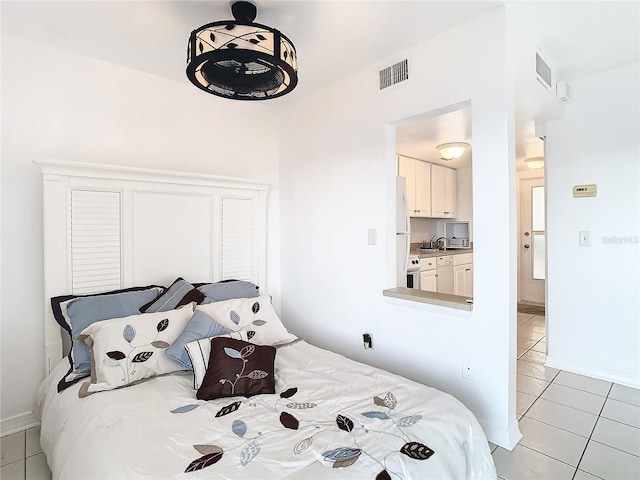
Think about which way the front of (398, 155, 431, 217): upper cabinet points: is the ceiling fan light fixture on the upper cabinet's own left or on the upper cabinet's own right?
on the upper cabinet's own right

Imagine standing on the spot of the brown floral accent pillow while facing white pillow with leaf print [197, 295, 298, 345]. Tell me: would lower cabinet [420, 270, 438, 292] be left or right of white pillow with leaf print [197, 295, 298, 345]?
right

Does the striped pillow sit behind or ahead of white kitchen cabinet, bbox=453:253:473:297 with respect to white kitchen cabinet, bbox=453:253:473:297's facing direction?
ahead

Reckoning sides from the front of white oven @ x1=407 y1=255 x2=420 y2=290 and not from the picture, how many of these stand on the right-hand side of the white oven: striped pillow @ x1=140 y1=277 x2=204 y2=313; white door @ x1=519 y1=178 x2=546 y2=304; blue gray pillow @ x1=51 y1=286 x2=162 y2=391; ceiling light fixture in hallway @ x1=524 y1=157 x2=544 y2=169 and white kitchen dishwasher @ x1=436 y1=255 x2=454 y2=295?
2

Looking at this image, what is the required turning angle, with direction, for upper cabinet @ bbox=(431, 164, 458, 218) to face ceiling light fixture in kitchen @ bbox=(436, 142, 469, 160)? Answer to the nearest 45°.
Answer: approximately 45° to its right

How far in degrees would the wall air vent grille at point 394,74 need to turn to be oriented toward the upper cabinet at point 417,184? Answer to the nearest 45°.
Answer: approximately 135° to its right

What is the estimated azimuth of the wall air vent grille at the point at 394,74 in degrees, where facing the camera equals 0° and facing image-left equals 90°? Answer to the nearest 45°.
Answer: approximately 45°

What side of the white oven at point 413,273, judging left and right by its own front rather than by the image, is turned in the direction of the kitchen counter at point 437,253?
left

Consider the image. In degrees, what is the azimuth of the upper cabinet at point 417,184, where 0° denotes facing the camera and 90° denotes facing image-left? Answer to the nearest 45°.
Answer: approximately 315°
